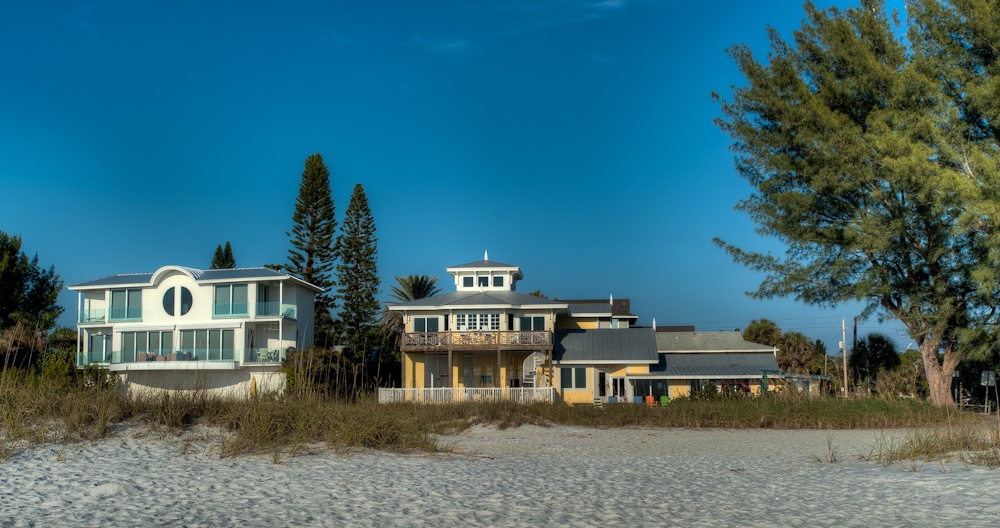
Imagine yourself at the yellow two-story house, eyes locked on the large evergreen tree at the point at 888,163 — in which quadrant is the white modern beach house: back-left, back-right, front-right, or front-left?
back-right

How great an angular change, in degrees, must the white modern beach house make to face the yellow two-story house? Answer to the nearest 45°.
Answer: approximately 90° to its left

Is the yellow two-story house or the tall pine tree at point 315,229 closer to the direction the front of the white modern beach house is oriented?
the yellow two-story house

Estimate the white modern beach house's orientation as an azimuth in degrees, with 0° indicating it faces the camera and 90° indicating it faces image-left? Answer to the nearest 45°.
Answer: approximately 0°

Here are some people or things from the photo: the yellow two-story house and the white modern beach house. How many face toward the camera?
2

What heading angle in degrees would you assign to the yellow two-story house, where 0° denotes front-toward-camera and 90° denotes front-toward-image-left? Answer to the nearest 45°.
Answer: approximately 0°

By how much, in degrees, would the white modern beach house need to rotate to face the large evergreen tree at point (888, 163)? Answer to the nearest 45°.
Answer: approximately 45° to its left

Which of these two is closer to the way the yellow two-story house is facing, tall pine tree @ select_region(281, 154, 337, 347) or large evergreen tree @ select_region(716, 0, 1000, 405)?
the large evergreen tree
